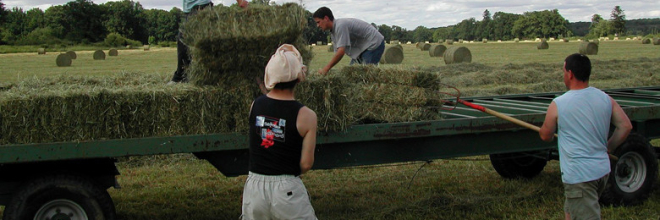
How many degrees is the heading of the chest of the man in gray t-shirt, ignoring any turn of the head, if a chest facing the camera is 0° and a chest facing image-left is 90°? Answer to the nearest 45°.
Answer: approximately 90°

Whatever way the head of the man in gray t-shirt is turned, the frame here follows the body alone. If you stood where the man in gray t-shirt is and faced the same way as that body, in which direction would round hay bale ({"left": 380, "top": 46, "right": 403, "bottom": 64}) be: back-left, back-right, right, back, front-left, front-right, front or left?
right

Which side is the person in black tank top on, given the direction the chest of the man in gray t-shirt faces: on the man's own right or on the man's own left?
on the man's own left

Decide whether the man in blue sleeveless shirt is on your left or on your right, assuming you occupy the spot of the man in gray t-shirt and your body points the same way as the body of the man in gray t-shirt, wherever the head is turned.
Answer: on your left
